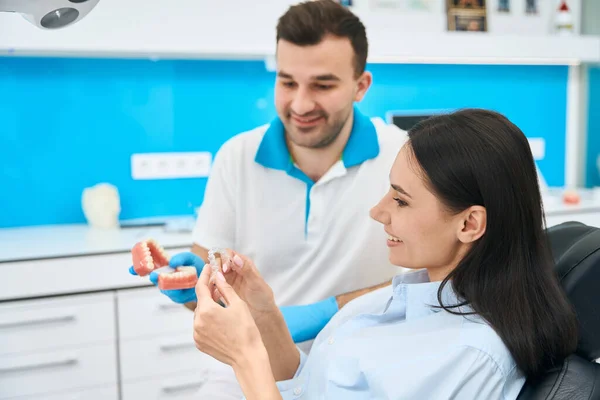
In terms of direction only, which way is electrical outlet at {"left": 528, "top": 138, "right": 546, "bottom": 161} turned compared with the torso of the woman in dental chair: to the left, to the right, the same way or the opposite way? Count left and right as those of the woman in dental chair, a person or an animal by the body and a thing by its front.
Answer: to the left

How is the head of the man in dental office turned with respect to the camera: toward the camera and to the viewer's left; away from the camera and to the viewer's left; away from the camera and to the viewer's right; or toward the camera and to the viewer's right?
toward the camera and to the viewer's left

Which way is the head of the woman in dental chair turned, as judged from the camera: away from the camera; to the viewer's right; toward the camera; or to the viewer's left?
to the viewer's left

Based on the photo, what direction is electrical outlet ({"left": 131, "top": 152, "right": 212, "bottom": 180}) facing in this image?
toward the camera

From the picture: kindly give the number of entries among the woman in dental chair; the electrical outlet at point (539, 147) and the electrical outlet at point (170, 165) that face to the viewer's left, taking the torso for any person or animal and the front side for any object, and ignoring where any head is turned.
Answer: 1

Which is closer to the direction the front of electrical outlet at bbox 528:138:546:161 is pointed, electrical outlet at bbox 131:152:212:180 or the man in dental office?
the man in dental office

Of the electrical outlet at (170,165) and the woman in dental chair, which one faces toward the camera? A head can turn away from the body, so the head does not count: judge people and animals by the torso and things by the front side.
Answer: the electrical outlet

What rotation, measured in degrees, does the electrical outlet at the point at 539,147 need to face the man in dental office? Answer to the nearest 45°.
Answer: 0° — it already faces them

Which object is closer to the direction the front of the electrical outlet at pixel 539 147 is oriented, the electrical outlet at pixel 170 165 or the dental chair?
the dental chair

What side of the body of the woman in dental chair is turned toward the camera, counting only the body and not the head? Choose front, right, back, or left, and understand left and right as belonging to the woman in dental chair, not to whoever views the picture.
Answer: left

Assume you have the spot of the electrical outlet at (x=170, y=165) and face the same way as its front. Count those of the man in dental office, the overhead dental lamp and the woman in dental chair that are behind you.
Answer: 0

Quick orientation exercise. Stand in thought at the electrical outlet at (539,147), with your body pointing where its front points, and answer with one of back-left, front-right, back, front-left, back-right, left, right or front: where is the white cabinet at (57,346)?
front-right

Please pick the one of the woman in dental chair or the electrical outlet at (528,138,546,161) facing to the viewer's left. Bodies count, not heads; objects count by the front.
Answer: the woman in dental chair

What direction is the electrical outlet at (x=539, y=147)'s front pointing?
toward the camera

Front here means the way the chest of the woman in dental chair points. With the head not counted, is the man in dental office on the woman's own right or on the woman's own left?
on the woman's own right

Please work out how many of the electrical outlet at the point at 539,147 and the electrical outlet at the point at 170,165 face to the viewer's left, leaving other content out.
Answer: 0

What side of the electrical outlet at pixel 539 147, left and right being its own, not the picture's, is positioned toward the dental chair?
front

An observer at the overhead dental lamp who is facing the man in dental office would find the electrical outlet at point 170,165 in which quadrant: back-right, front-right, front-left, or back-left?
front-left
